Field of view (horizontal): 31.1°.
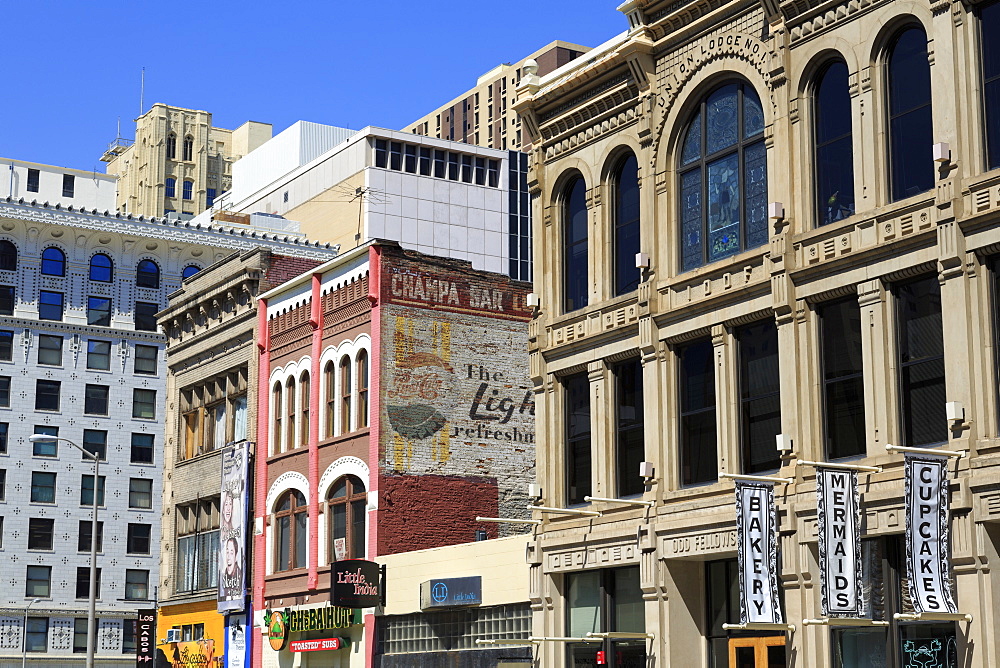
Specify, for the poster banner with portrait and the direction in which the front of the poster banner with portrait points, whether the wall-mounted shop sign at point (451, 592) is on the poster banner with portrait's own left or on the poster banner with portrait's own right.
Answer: on the poster banner with portrait's own left

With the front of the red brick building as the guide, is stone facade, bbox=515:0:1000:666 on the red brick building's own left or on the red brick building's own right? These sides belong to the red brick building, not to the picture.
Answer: on the red brick building's own left

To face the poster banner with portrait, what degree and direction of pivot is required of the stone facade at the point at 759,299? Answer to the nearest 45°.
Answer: approximately 90° to its right

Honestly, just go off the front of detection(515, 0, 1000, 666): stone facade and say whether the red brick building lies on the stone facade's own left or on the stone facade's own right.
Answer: on the stone facade's own right

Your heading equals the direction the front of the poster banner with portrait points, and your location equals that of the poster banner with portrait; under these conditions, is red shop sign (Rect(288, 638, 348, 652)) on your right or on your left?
on your left

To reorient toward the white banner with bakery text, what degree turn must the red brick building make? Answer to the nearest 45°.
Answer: approximately 45° to its left
